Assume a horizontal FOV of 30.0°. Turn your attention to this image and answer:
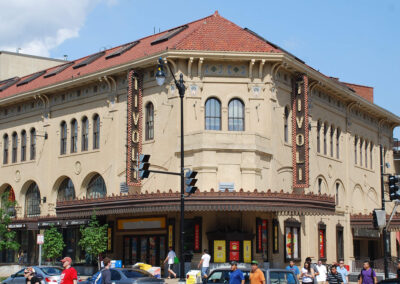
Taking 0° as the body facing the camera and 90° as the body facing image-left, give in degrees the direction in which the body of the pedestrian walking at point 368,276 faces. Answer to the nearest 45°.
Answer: approximately 0°

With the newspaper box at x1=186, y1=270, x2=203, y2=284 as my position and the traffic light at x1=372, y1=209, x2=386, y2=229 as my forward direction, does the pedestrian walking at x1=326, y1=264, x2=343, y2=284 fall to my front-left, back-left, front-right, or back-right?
front-right

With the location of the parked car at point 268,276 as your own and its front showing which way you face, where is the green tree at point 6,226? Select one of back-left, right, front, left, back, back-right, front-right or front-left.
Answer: front-right

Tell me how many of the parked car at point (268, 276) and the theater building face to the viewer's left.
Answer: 1

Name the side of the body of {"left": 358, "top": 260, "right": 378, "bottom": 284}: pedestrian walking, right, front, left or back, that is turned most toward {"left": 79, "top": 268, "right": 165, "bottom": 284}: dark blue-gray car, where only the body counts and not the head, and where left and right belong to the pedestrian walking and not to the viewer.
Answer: right

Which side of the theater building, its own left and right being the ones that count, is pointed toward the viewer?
front

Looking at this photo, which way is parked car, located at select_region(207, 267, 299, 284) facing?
to the viewer's left

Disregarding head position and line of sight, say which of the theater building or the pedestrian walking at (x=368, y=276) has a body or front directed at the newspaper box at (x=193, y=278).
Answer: the theater building

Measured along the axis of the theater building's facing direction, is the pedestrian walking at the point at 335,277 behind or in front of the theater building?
in front

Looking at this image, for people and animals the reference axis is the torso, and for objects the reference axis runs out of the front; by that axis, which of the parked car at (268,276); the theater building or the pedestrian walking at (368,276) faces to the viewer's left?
the parked car

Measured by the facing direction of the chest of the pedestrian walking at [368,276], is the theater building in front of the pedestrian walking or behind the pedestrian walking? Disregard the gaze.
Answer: behind

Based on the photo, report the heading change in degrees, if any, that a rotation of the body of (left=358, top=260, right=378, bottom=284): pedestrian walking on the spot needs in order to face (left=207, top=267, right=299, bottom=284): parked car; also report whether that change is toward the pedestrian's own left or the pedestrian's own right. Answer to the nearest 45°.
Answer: approximately 90° to the pedestrian's own right

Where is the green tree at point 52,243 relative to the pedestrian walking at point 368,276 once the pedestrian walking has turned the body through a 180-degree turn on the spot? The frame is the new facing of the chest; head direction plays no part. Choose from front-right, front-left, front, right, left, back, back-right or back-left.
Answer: front-left

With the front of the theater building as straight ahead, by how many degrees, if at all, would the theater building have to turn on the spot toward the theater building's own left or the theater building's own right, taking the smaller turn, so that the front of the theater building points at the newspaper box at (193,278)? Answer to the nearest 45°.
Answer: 0° — it already faces it

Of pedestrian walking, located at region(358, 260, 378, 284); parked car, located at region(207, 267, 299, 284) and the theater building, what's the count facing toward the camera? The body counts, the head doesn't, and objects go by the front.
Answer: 2

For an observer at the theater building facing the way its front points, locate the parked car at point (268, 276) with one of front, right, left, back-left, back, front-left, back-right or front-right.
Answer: front

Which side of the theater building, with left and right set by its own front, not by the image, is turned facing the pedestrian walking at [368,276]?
front

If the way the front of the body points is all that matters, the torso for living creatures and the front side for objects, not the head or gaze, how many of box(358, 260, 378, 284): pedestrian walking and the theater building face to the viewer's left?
0
